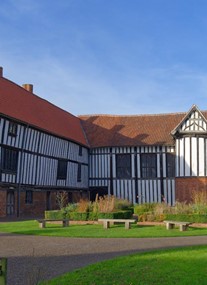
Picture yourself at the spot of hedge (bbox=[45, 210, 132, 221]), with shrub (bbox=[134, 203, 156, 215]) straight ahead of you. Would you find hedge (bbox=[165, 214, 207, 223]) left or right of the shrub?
right

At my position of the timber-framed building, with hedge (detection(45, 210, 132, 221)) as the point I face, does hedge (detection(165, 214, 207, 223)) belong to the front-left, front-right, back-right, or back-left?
front-left
